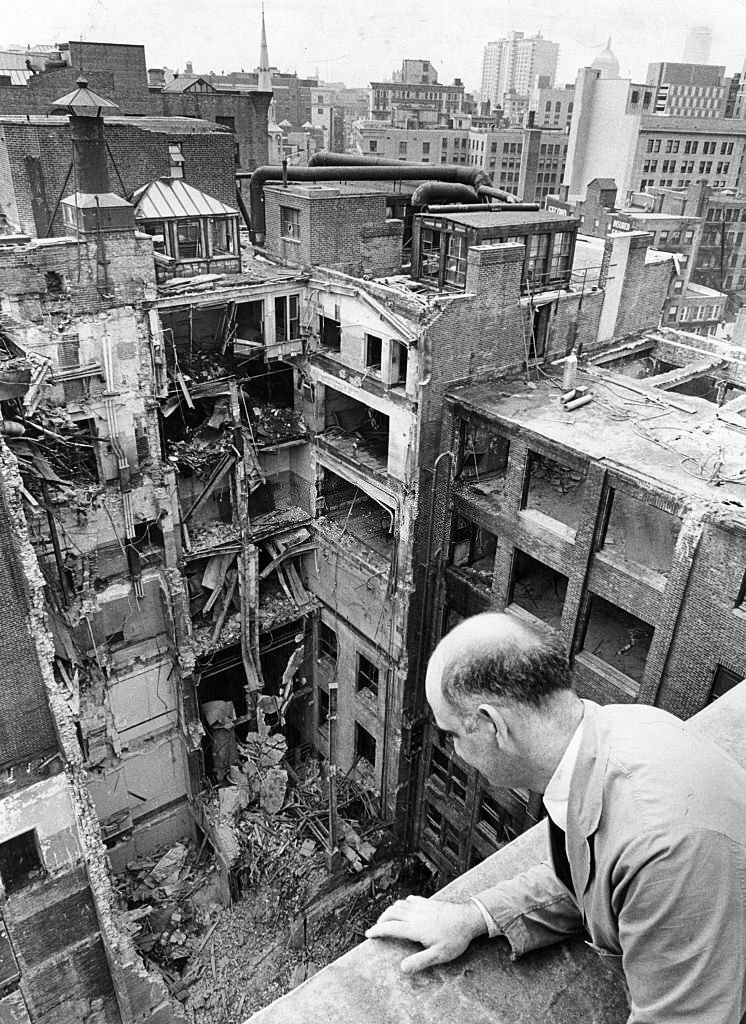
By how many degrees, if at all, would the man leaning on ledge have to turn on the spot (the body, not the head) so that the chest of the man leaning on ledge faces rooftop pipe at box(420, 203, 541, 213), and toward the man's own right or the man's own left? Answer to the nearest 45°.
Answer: approximately 90° to the man's own right

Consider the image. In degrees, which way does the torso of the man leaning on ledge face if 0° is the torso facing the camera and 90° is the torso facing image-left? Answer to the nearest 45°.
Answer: approximately 90°

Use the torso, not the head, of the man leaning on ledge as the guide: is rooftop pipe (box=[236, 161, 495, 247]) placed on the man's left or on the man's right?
on the man's right
